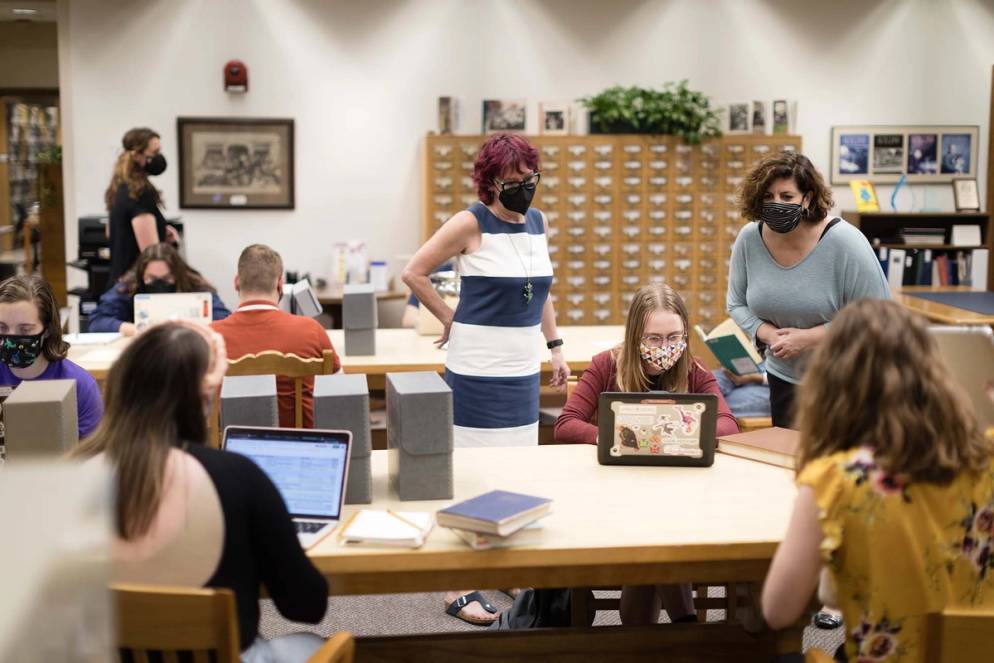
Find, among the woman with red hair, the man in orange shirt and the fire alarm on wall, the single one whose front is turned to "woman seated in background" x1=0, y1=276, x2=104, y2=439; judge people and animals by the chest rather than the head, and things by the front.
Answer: the fire alarm on wall

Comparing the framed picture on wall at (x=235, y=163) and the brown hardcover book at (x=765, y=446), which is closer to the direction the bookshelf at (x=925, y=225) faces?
the brown hardcover book

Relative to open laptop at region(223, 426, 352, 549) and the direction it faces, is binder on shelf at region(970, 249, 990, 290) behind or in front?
behind

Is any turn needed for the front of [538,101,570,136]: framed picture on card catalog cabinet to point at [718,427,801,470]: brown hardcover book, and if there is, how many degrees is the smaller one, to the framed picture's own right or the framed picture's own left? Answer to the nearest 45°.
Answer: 0° — it already faces it

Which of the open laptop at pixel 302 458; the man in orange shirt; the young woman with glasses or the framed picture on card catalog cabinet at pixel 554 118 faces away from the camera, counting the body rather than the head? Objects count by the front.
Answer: the man in orange shirt

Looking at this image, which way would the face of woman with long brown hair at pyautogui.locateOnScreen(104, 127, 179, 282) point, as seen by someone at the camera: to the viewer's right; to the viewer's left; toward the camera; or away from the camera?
to the viewer's right

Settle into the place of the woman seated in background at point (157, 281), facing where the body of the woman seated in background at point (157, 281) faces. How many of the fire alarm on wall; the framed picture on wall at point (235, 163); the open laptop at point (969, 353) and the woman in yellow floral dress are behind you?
2

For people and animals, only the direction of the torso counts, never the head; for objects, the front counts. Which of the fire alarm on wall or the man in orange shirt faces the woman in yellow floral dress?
the fire alarm on wall

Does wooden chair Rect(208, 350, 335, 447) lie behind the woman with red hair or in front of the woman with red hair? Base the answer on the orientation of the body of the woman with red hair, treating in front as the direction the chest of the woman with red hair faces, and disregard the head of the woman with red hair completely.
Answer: behind

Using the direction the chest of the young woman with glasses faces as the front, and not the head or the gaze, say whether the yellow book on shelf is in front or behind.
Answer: behind

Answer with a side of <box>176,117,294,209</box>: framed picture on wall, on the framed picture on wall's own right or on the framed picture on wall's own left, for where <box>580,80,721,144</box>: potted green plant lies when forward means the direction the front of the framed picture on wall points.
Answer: on the framed picture on wall's own left

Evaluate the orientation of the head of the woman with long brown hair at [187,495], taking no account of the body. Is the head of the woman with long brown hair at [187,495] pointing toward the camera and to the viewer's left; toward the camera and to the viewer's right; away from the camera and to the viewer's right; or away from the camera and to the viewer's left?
away from the camera and to the viewer's right

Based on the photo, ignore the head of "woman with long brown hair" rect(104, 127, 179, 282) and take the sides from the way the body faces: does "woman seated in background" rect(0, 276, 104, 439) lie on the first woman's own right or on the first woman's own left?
on the first woman's own right

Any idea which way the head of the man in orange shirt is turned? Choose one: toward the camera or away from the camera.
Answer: away from the camera
